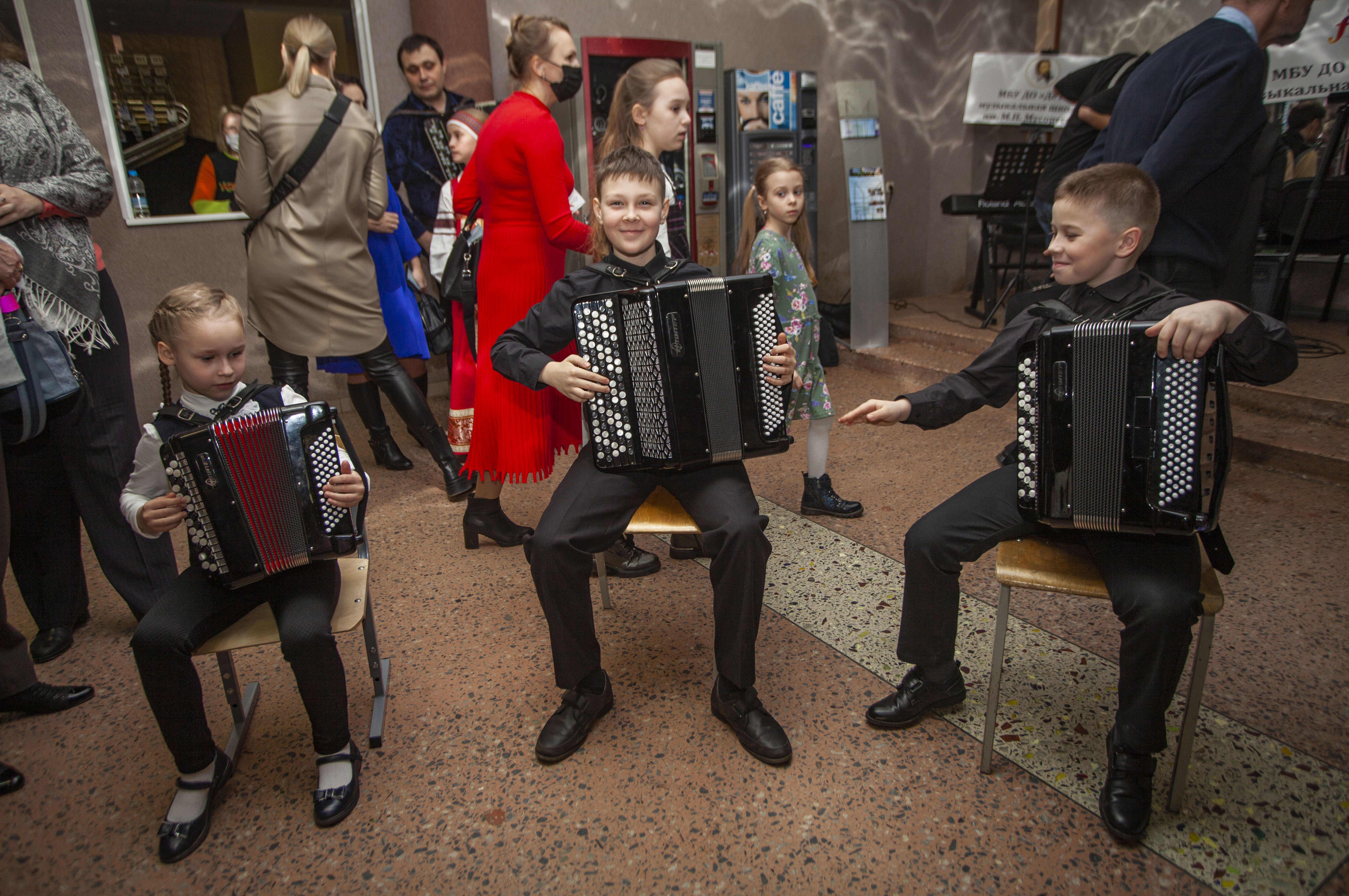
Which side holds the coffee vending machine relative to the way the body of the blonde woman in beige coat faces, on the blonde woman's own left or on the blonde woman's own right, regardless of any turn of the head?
on the blonde woman's own right

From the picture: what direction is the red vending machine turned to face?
toward the camera

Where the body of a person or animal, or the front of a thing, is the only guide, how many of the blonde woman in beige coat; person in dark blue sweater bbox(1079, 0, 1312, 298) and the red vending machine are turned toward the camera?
1

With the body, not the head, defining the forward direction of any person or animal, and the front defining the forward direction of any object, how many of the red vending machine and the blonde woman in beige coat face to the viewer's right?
0

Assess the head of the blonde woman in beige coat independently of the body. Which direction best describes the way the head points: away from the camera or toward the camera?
away from the camera

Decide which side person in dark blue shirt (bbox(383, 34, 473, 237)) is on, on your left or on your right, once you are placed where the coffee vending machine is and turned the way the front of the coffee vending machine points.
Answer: on your right

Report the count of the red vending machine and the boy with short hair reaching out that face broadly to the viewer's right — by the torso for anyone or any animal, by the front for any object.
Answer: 0

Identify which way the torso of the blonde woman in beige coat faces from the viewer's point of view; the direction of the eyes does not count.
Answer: away from the camera

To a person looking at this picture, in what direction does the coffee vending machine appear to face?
facing the viewer

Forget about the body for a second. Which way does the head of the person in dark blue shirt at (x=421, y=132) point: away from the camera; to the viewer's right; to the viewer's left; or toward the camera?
toward the camera

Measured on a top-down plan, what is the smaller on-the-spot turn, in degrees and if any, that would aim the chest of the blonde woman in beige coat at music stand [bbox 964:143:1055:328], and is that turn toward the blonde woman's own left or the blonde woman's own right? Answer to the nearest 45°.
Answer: approximately 90° to the blonde woman's own right

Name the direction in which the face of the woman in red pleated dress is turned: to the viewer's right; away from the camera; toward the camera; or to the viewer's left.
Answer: to the viewer's right

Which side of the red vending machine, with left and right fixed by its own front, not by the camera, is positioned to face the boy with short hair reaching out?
front

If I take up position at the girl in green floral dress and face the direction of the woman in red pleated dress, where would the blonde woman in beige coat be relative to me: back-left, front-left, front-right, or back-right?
front-right

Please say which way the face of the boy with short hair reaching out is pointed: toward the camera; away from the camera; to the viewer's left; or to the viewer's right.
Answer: to the viewer's left

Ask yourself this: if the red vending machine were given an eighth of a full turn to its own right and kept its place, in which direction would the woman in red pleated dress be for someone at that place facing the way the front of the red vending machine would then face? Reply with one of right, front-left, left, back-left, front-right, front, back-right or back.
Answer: front-left

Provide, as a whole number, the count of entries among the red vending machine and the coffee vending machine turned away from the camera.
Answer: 0
